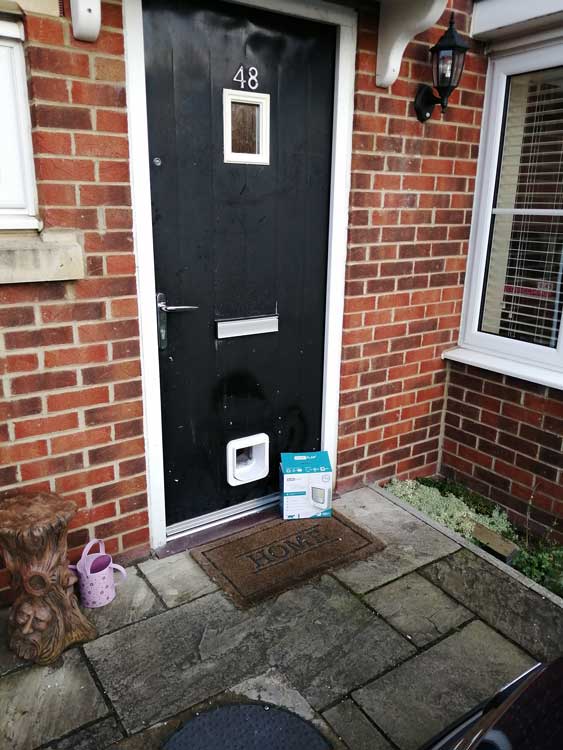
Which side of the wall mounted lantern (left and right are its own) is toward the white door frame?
right

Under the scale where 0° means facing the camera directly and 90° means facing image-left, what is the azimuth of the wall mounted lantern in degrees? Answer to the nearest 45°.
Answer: approximately 315°

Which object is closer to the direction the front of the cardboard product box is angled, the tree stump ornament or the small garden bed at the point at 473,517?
the tree stump ornament

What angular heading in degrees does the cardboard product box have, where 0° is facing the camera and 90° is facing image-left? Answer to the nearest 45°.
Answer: approximately 0°

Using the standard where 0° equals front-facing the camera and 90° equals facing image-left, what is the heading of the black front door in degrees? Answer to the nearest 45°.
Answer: approximately 315°

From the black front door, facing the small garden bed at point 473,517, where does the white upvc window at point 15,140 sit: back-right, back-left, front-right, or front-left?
back-right

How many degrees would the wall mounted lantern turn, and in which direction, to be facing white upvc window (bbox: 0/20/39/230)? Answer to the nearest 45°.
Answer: approximately 90° to its right

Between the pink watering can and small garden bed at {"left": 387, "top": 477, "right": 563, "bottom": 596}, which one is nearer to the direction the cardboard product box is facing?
the pink watering can
